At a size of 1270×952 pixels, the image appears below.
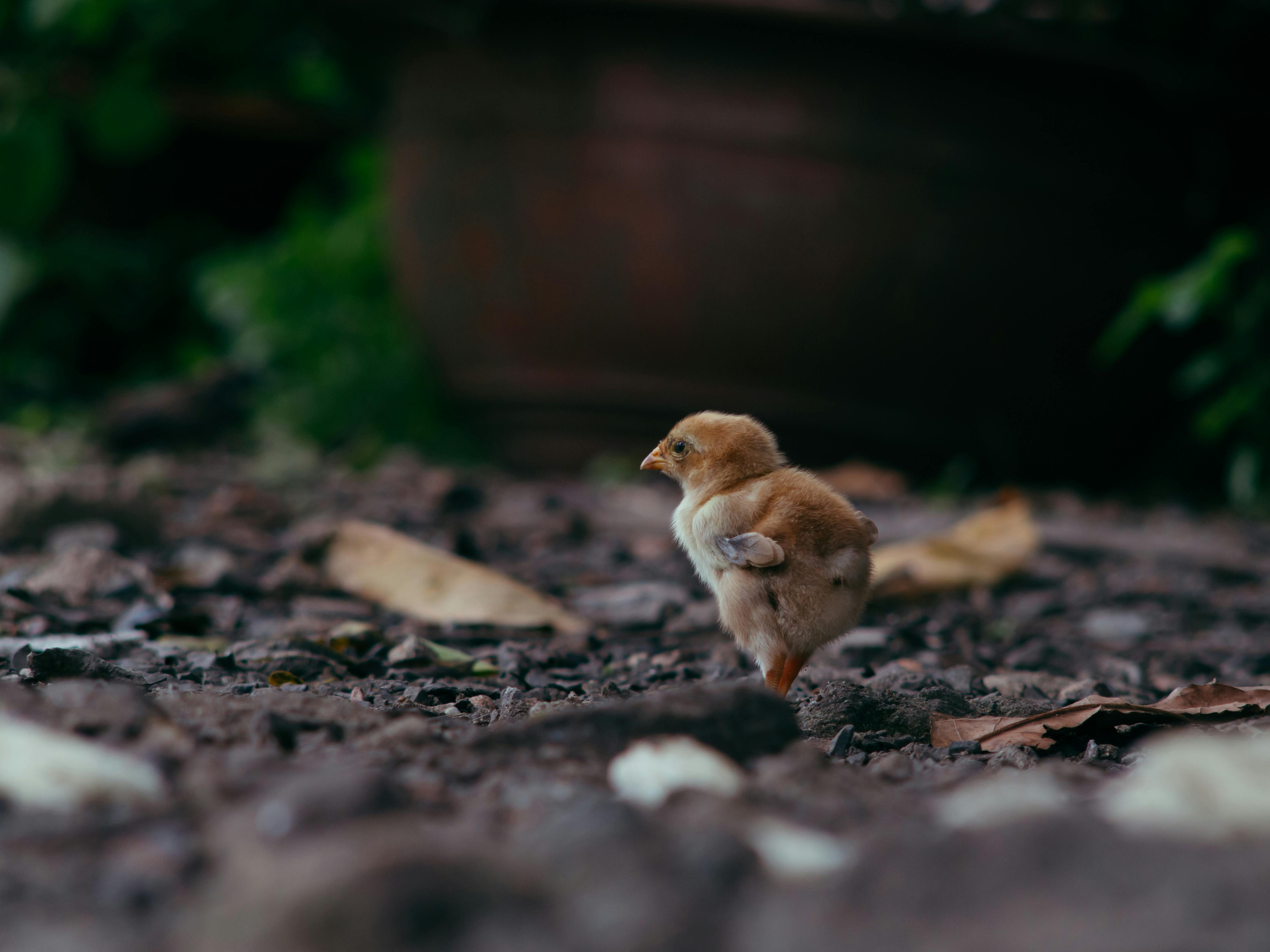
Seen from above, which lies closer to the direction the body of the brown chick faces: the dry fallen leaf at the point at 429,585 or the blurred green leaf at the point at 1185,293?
the dry fallen leaf

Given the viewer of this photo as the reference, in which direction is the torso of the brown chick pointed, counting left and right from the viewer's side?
facing to the left of the viewer

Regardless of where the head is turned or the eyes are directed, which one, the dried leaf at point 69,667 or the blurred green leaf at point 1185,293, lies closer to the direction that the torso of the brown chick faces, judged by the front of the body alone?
the dried leaf

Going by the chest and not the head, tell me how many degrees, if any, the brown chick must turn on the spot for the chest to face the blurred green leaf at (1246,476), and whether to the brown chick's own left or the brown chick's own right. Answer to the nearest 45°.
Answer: approximately 135° to the brown chick's own right

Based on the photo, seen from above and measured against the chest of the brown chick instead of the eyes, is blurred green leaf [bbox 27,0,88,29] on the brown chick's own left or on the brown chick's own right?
on the brown chick's own right

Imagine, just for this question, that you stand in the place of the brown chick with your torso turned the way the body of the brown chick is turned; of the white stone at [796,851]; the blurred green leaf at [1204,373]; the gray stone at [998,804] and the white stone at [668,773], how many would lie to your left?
3

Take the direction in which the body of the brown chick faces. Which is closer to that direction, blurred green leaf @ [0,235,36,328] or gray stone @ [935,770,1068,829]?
the blurred green leaf

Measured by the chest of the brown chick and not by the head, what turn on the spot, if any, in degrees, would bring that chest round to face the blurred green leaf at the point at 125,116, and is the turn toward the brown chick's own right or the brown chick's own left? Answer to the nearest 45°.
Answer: approximately 45° to the brown chick's own right

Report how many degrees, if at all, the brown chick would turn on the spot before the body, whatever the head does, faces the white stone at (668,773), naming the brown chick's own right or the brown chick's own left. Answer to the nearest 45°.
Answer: approximately 90° to the brown chick's own left

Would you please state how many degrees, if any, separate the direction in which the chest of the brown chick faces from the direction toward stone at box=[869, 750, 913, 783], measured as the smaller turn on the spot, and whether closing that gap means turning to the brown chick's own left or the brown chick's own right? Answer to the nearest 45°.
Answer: approximately 90° to the brown chick's own left

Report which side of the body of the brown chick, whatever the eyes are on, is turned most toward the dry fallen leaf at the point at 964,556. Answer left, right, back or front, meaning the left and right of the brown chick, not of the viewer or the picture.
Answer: right
